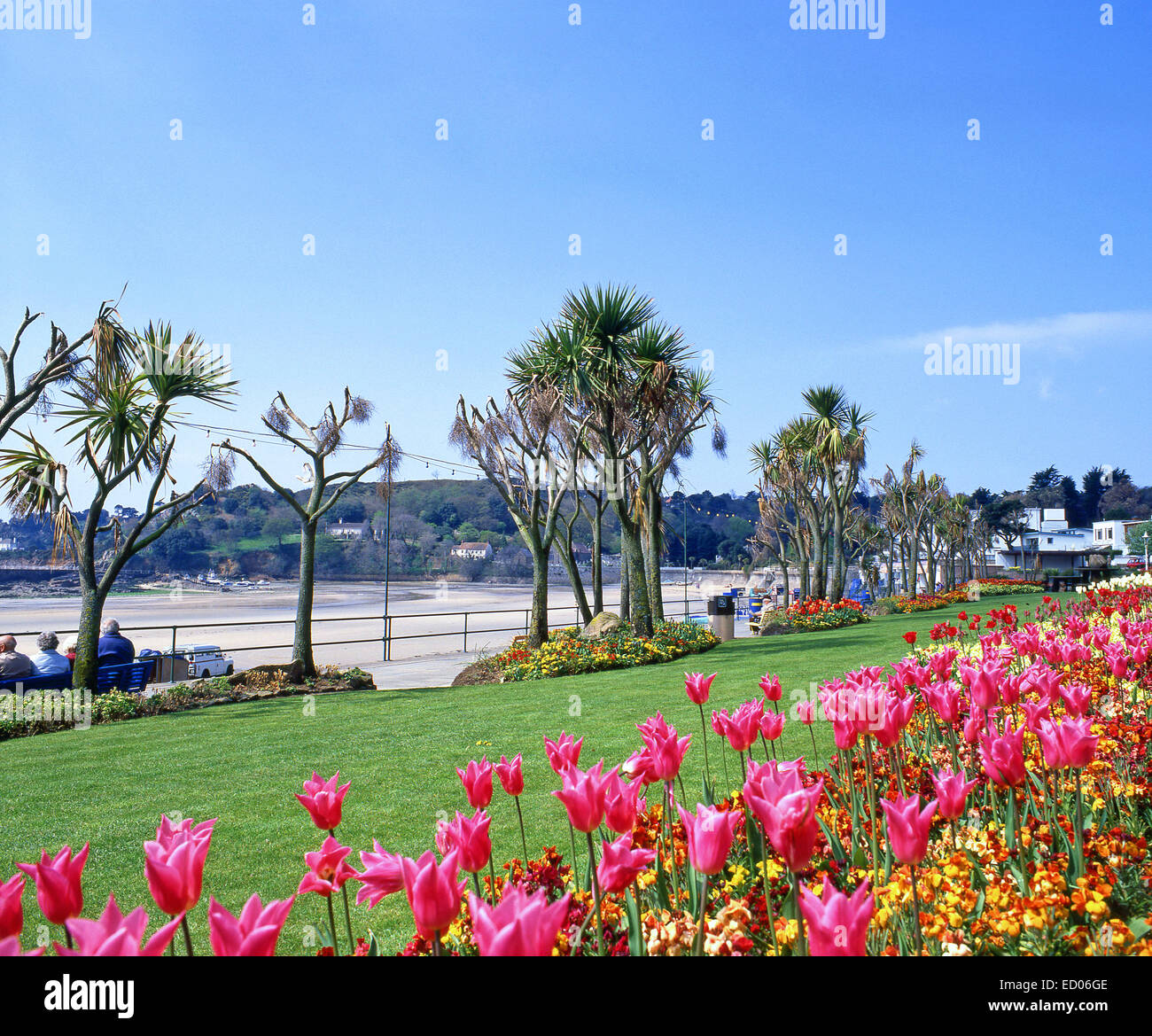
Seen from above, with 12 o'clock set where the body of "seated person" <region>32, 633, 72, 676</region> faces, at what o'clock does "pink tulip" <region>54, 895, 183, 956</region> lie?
The pink tulip is roughly at 6 o'clock from the seated person.

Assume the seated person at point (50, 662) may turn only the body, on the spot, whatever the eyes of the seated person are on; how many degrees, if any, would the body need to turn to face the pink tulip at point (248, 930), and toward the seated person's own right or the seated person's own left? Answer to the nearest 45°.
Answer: approximately 180°

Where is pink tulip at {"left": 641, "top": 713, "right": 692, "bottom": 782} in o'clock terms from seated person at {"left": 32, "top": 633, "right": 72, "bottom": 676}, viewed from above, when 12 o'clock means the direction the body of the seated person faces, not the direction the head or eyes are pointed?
The pink tulip is roughly at 6 o'clock from the seated person.

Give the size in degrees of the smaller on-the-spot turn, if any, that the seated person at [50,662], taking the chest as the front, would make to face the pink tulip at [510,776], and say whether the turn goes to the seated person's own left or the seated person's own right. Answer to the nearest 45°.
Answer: approximately 180°

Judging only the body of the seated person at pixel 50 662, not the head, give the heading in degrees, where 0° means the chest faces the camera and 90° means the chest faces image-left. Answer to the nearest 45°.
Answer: approximately 180°

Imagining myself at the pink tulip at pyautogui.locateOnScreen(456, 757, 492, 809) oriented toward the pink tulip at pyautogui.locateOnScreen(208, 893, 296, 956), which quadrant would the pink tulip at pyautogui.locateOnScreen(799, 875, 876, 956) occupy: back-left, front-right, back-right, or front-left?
front-left

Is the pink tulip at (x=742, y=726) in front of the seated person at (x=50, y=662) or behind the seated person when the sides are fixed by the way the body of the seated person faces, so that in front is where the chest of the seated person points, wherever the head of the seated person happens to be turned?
behind

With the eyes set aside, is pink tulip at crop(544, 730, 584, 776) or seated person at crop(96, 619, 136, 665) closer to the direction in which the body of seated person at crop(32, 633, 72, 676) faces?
the seated person

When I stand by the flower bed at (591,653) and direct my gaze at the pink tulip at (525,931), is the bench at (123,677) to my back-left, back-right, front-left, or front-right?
front-right

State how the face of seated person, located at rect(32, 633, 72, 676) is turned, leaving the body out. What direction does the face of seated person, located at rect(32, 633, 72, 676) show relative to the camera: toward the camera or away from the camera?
away from the camera

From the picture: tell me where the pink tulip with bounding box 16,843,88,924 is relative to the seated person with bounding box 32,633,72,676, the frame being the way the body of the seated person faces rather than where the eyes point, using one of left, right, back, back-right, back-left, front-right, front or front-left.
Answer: back

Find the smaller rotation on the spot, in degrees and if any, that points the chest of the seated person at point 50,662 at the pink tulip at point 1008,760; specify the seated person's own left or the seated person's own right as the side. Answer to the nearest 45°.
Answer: approximately 180°

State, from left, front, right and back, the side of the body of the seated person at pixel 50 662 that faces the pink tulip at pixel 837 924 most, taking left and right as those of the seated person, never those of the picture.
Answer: back

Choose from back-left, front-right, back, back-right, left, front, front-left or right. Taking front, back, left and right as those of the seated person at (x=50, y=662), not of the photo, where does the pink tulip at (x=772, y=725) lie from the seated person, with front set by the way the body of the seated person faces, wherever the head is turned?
back

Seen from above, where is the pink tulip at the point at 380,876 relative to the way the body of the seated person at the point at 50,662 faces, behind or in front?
behind

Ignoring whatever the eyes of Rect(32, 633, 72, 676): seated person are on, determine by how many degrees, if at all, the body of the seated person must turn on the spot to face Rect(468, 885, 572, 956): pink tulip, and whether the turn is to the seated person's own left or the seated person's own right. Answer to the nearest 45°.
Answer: approximately 180°
